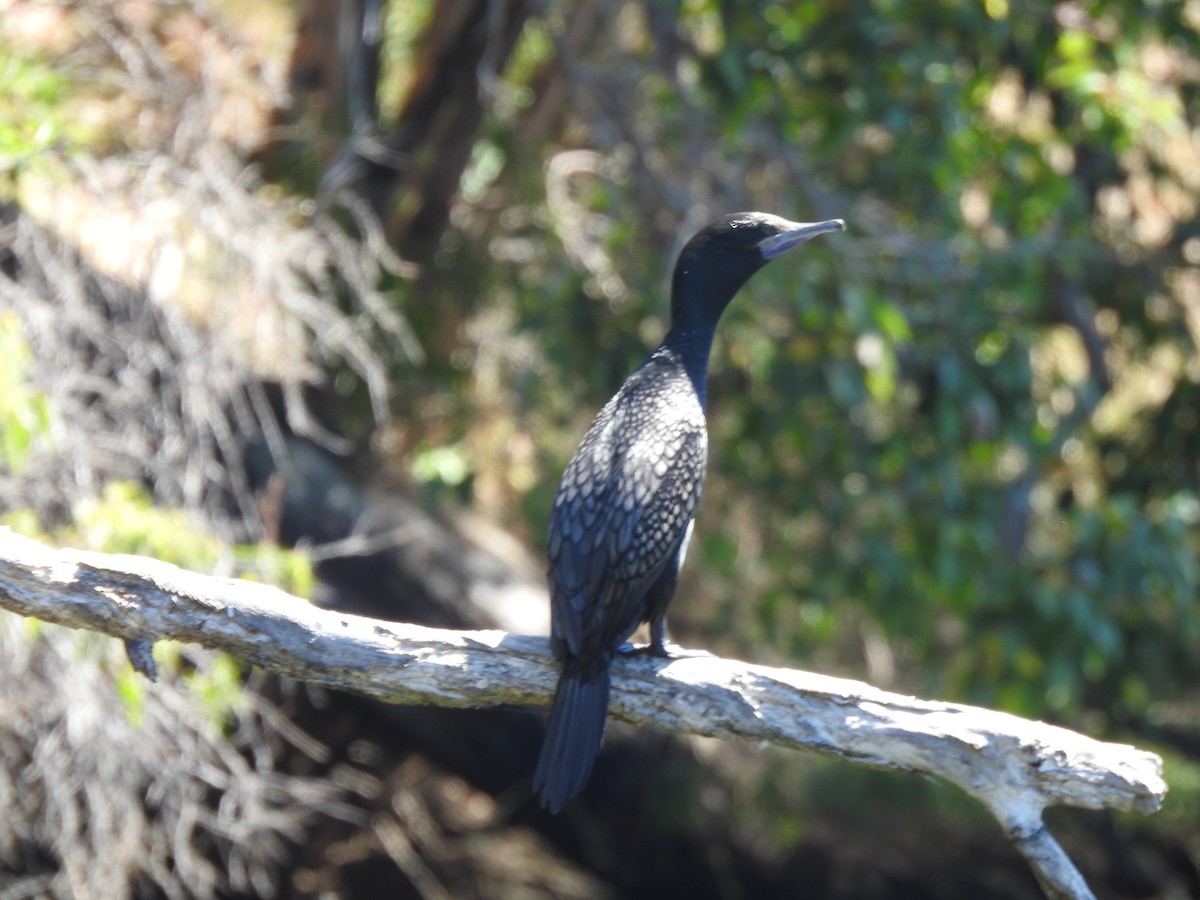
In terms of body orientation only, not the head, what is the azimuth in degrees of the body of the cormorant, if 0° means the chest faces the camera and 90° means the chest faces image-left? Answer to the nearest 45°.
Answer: approximately 225°
